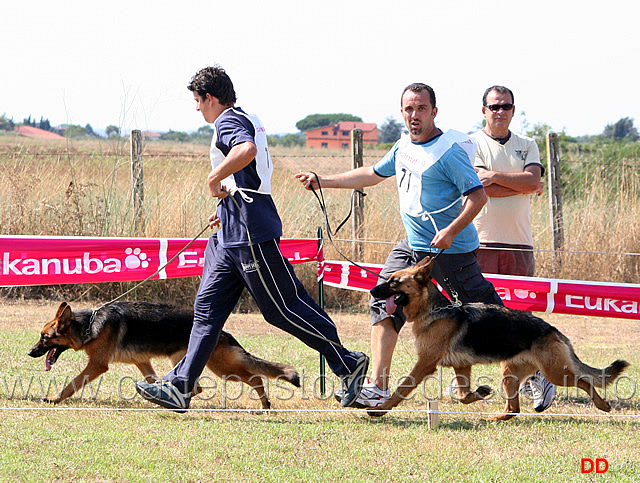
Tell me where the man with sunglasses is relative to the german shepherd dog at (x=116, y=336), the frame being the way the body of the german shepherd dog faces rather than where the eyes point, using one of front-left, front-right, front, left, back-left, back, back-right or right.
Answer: back

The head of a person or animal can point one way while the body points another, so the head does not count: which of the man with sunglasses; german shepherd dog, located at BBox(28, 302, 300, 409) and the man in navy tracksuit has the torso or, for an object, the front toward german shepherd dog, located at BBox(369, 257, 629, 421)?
the man with sunglasses

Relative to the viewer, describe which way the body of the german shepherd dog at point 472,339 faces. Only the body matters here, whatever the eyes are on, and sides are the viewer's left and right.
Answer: facing to the left of the viewer

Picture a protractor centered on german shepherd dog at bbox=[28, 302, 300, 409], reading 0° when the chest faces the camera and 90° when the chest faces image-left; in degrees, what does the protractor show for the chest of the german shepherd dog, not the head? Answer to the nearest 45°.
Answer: approximately 90°

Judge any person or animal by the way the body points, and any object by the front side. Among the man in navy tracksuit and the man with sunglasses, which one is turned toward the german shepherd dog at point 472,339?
the man with sunglasses

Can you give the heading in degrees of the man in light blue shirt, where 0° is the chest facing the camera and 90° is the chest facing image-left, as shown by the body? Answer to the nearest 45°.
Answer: approximately 45°

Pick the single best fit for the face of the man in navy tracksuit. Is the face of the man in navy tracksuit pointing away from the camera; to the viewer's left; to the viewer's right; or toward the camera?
to the viewer's left

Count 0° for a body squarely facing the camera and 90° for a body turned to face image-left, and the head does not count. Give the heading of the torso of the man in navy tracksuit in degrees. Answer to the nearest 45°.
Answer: approximately 90°
